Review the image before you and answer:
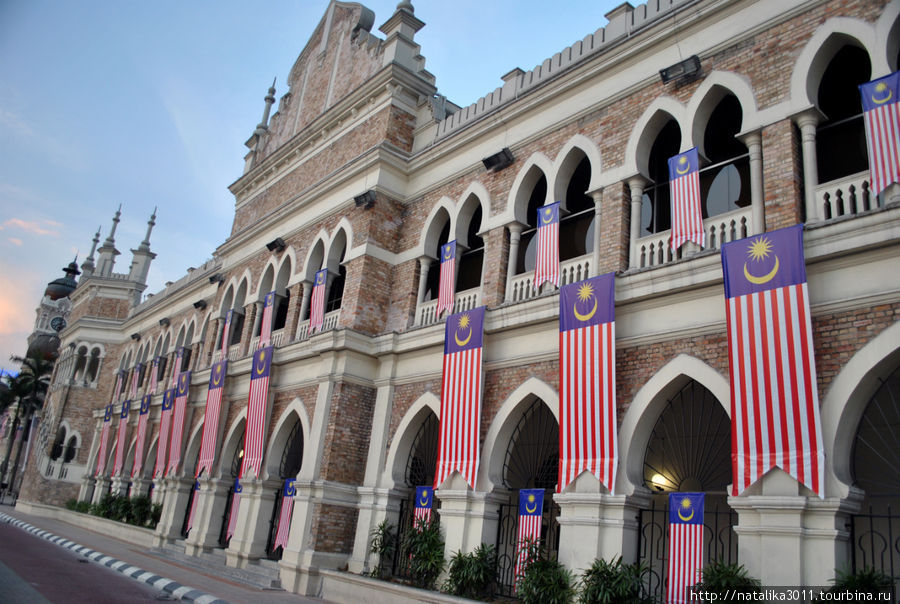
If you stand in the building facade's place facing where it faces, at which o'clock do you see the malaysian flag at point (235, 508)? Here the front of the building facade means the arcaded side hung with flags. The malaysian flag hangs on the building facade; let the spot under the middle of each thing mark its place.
The malaysian flag is roughly at 3 o'clock from the building facade.

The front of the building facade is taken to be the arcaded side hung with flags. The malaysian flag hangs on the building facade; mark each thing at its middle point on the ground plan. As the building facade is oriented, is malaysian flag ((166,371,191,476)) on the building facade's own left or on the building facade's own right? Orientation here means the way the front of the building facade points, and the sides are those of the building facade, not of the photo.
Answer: on the building facade's own right

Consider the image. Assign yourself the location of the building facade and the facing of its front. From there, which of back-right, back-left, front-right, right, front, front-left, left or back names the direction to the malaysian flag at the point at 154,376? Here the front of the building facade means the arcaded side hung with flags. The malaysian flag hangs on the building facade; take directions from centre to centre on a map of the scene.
right

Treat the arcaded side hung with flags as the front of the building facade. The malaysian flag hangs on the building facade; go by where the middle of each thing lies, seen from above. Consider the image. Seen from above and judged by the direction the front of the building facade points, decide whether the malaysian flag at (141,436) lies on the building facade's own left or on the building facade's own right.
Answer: on the building facade's own right

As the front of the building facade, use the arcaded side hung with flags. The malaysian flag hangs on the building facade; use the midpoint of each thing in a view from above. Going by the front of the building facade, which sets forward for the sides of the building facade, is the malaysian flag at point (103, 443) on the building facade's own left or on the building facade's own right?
on the building facade's own right

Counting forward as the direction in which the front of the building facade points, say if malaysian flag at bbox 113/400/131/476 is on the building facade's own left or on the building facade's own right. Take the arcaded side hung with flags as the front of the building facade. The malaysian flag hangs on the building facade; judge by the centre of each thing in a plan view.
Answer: on the building facade's own right

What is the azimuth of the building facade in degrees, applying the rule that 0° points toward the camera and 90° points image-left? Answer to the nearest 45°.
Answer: approximately 45°
